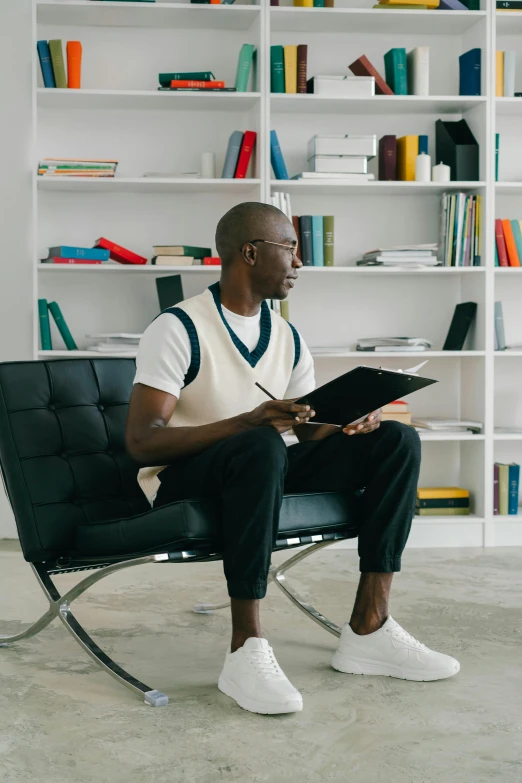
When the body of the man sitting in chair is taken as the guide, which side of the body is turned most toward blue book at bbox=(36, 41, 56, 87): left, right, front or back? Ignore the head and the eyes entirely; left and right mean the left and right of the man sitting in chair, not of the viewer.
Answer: back

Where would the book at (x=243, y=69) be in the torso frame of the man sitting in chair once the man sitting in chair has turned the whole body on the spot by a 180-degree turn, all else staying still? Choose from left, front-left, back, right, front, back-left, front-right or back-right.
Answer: front-right

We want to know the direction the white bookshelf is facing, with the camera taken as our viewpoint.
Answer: facing the viewer

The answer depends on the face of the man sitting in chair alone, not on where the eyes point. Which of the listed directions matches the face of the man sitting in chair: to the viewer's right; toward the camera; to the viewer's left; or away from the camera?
to the viewer's right

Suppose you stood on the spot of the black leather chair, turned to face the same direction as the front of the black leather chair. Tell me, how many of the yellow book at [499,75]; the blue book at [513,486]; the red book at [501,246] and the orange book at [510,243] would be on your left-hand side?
4

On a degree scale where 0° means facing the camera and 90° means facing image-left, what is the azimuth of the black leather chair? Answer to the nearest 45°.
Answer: approximately 315°

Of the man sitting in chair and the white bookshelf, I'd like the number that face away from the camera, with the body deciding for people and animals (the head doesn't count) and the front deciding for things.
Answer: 0

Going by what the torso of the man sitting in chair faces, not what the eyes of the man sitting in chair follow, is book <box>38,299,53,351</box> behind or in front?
behind

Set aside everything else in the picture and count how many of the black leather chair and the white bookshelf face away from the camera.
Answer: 0

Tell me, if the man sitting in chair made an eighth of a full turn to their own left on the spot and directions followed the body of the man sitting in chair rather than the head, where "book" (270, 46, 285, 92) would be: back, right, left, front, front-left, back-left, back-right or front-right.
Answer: left

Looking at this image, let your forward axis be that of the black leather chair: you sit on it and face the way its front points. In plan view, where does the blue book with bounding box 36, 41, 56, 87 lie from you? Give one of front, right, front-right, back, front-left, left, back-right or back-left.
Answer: back-left

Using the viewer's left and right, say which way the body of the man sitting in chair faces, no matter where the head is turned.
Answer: facing the viewer and to the right of the viewer

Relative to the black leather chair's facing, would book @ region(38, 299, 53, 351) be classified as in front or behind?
behind
